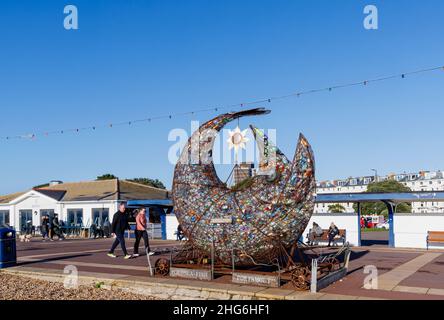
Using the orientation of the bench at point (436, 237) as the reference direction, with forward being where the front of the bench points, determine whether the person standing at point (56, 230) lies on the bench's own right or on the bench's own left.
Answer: on the bench's own right

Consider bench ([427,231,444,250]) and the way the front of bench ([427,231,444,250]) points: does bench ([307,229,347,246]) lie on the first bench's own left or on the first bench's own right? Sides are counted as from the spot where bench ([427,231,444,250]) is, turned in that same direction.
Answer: on the first bench's own right

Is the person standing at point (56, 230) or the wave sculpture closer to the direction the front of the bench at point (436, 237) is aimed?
the wave sculpture

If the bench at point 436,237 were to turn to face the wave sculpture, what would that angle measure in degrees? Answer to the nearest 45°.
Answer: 0° — it already faces it

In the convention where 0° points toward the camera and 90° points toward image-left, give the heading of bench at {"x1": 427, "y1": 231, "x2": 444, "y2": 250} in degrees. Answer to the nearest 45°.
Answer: approximately 0°
